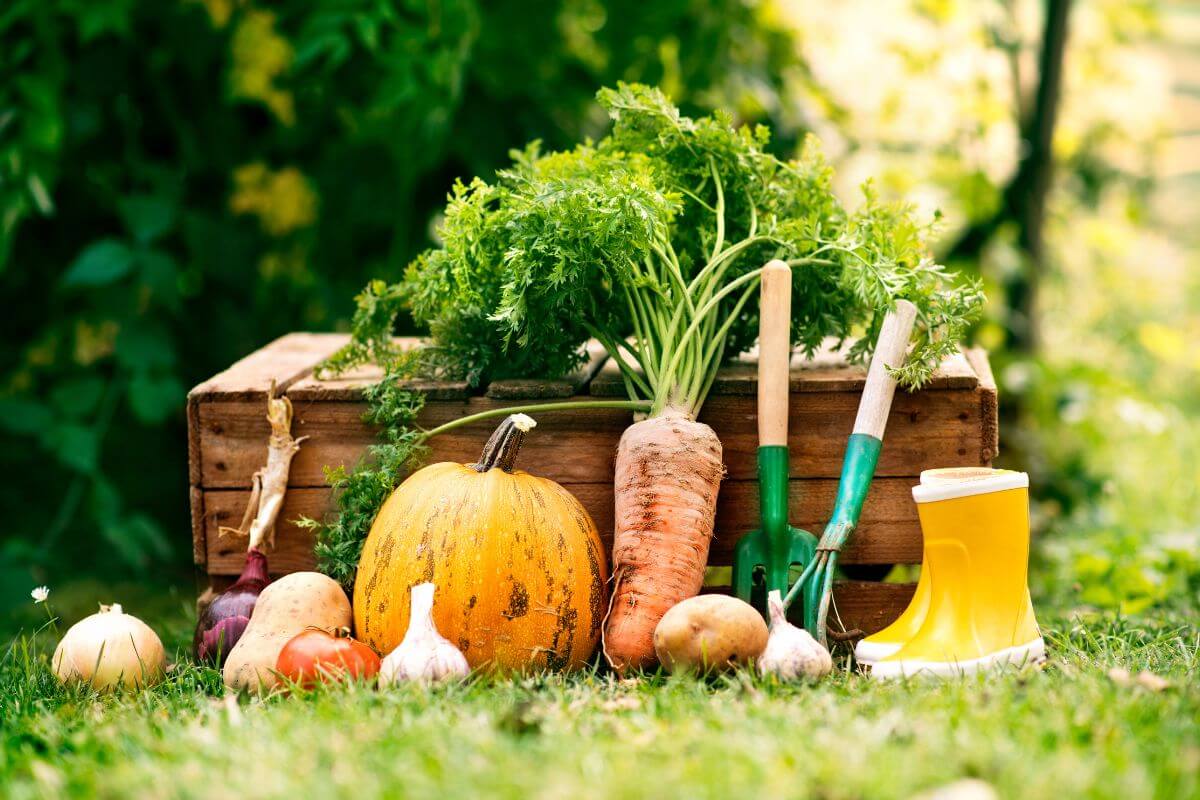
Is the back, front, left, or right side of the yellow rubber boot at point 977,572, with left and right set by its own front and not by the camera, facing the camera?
left

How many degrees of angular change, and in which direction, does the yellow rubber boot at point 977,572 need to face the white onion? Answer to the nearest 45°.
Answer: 0° — it already faces it

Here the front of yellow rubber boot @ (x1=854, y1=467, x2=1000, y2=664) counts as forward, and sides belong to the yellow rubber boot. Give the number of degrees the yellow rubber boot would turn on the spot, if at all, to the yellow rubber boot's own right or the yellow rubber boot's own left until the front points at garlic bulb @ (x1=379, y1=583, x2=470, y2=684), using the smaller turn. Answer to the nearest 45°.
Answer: approximately 45° to the yellow rubber boot's own left

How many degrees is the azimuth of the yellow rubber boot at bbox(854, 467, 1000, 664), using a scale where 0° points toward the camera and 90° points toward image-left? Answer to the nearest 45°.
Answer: approximately 90°
